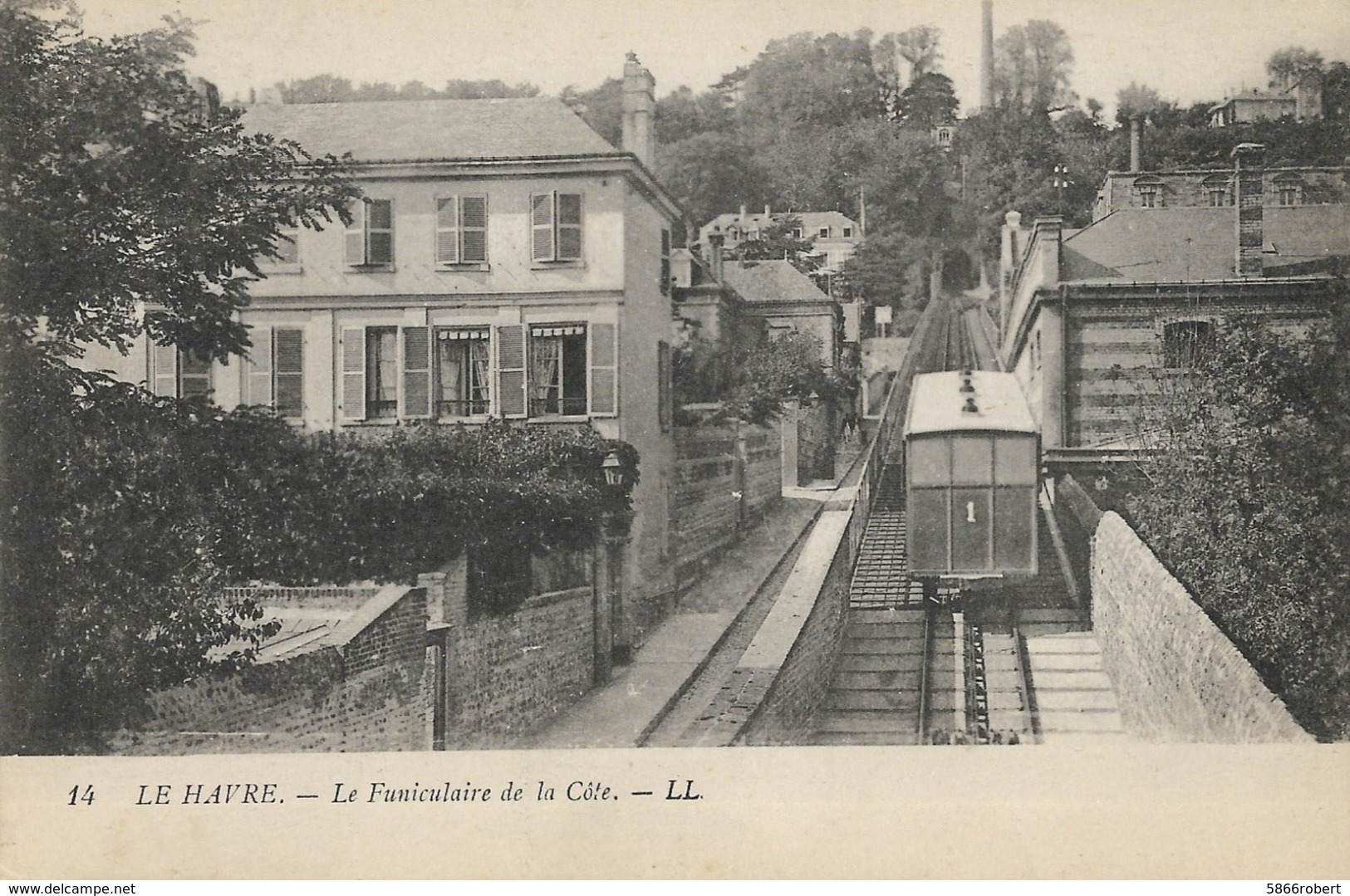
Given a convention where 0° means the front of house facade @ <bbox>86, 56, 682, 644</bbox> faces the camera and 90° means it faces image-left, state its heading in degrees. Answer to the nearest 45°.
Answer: approximately 0°

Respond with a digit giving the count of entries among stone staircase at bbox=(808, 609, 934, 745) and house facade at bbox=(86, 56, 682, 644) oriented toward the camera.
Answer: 2
